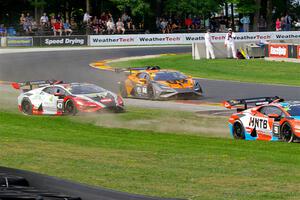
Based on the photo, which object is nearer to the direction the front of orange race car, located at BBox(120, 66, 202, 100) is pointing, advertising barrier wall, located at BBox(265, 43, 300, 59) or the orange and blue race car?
the orange and blue race car

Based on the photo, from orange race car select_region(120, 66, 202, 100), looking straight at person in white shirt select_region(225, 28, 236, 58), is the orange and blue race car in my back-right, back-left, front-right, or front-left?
back-right

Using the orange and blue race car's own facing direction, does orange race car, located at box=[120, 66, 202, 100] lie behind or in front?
behind

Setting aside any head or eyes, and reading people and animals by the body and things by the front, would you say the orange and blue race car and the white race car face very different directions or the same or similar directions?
same or similar directions

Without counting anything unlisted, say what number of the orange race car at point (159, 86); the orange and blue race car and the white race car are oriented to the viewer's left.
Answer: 0

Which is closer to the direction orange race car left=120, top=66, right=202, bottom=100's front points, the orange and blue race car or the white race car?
the orange and blue race car

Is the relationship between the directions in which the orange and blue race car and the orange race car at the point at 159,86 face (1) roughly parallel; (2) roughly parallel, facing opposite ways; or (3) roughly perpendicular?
roughly parallel

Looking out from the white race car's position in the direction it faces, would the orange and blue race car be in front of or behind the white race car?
in front

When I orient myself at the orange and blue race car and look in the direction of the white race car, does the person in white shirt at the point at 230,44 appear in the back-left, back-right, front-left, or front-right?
front-right

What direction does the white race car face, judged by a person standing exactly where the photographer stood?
facing the viewer and to the right of the viewer

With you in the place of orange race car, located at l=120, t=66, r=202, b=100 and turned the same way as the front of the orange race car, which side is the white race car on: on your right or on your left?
on your right

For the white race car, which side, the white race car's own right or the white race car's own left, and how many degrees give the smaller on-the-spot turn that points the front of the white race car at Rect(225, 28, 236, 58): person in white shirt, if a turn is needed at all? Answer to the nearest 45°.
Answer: approximately 90° to the white race car's own left

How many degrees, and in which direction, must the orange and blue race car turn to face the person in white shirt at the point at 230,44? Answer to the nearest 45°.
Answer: approximately 135° to its left

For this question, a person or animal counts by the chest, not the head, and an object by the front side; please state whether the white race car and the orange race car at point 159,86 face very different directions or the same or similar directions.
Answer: same or similar directions

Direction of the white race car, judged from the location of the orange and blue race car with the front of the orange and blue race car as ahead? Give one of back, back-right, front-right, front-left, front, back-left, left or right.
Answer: back
